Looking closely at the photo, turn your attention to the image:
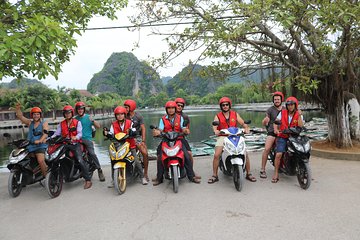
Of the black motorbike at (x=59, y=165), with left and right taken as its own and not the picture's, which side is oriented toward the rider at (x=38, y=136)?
right

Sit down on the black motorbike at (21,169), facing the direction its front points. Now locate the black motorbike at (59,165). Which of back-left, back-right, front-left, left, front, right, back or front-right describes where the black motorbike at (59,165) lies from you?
left

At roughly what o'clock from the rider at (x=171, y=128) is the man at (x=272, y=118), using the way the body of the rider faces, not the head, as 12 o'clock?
The man is roughly at 9 o'clock from the rider.

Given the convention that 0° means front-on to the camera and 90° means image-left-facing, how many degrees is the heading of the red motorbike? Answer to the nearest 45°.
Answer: approximately 0°

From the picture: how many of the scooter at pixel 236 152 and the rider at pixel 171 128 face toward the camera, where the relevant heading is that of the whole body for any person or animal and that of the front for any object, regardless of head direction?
2

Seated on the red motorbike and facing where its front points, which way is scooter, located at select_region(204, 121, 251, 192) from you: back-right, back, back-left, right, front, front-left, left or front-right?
left

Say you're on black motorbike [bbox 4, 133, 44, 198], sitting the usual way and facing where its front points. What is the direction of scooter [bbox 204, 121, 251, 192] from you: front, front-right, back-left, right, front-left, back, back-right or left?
left

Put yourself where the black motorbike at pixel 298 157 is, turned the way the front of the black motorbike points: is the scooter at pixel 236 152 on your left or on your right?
on your right

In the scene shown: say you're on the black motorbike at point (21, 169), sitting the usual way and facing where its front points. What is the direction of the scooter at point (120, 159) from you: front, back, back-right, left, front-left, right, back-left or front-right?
left

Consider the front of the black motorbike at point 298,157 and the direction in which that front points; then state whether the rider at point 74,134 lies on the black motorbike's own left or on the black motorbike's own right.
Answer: on the black motorbike's own right
